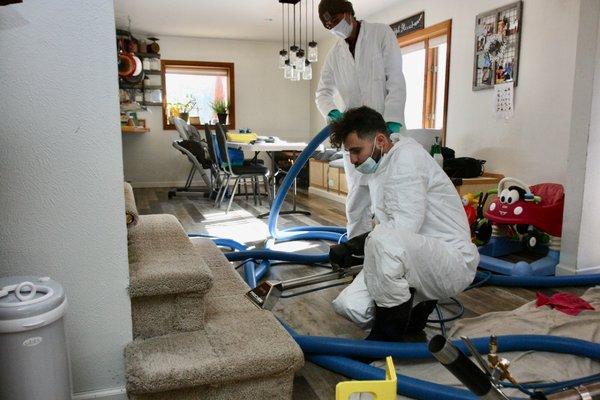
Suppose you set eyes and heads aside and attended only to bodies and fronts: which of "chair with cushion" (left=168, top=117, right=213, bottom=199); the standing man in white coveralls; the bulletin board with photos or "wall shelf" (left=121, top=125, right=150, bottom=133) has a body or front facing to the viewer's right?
the chair with cushion

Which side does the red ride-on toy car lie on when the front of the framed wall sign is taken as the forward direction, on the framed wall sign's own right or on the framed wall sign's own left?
on the framed wall sign's own left

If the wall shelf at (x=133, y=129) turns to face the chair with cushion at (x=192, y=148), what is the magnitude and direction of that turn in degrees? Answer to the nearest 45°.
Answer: approximately 45° to its left

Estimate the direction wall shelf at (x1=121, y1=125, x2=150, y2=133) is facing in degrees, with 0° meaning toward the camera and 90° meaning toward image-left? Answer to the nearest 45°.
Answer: approximately 0°

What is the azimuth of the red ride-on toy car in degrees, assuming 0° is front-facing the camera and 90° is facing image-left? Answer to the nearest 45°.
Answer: approximately 45°

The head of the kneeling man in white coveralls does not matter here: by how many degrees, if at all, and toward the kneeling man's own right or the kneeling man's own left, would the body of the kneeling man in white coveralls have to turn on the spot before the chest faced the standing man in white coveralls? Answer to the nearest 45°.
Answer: approximately 90° to the kneeling man's own right

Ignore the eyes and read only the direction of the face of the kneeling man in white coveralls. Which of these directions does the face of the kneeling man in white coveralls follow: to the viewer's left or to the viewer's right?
to the viewer's left

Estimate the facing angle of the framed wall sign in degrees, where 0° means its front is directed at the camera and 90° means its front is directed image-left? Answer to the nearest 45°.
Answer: approximately 45°

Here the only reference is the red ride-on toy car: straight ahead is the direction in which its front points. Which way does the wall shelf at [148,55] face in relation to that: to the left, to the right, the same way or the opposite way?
to the left

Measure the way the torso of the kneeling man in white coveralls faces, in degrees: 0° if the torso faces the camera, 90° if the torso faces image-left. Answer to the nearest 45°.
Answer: approximately 90°

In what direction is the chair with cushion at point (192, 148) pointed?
to the viewer's right
